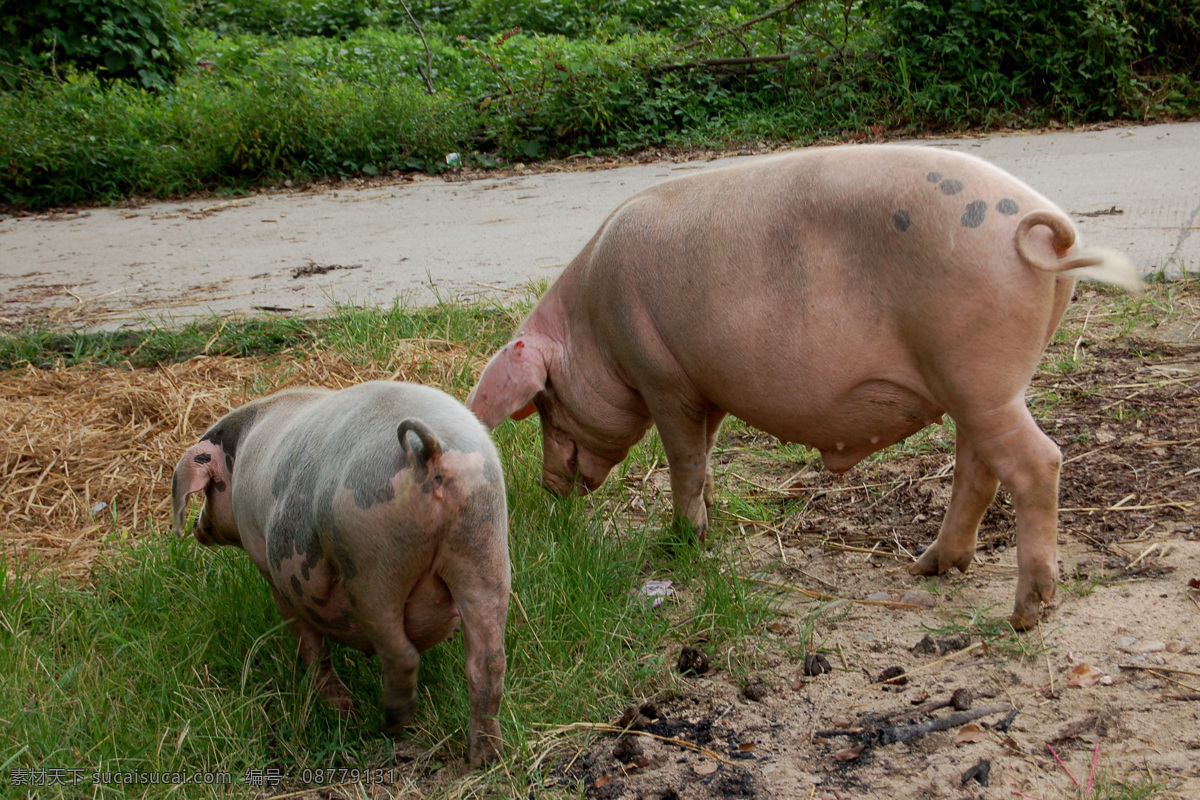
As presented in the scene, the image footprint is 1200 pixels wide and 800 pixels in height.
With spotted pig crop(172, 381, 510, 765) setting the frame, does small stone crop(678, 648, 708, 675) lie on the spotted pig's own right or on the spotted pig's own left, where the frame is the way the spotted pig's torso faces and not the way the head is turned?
on the spotted pig's own right

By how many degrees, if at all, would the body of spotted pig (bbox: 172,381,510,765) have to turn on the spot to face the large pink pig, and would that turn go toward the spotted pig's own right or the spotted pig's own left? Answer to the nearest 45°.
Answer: approximately 135° to the spotted pig's own right

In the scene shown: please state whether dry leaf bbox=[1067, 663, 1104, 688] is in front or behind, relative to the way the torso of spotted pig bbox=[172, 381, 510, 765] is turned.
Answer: behind

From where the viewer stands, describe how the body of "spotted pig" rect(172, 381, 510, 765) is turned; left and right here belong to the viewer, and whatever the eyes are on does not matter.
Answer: facing away from the viewer and to the left of the viewer

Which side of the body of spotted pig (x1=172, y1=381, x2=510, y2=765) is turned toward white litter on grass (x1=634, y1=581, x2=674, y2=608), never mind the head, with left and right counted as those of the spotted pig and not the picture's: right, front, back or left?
right
